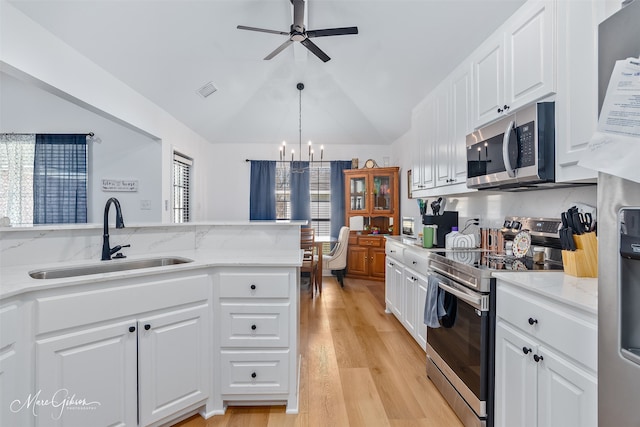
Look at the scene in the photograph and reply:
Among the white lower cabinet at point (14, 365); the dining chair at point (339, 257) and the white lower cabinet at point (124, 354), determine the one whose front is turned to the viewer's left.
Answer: the dining chair

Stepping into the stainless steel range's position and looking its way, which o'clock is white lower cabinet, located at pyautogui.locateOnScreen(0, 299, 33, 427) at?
The white lower cabinet is roughly at 12 o'clock from the stainless steel range.

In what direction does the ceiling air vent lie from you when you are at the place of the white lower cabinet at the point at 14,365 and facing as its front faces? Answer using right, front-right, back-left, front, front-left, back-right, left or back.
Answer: left

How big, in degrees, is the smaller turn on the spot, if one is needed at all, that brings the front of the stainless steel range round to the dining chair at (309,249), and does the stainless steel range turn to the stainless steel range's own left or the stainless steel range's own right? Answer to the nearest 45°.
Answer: approximately 90° to the stainless steel range's own right

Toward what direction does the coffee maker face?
to the viewer's left

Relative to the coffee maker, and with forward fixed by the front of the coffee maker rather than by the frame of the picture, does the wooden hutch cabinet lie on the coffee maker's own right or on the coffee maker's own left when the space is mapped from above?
on the coffee maker's own right

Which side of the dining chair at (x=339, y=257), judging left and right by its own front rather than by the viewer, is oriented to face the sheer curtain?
front

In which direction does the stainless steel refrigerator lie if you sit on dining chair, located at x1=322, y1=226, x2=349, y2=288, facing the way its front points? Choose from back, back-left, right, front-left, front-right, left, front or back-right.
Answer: left

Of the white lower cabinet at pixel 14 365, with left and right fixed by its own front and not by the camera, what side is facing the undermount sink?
left

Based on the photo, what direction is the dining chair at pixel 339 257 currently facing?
to the viewer's left
